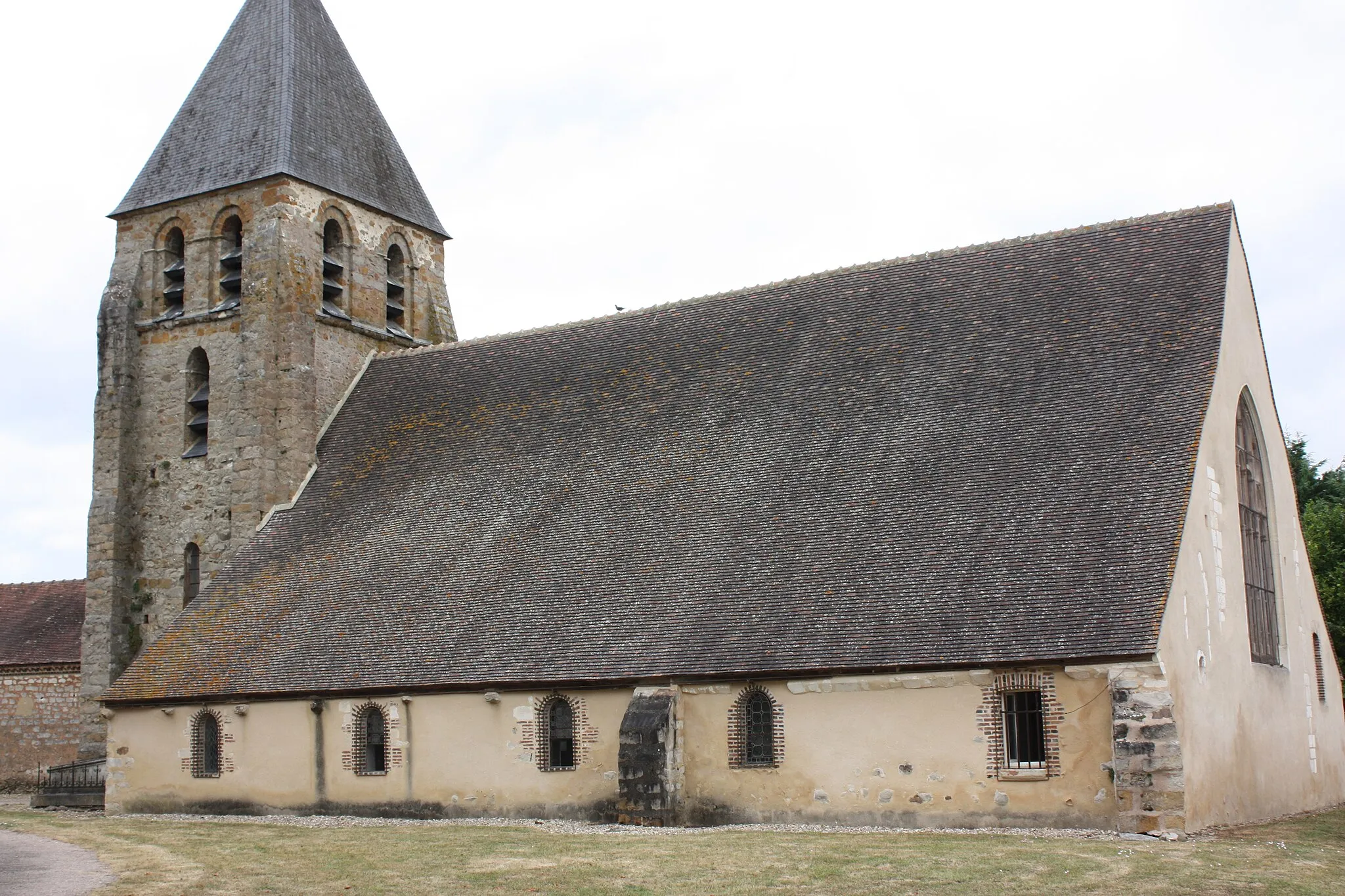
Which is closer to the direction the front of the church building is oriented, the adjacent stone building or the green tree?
the adjacent stone building

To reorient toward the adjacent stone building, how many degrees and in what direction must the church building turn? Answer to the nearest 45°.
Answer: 0° — it already faces it

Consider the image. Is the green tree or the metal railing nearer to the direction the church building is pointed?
the metal railing

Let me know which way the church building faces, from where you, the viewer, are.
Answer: facing away from the viewer and to the left of the viewer
